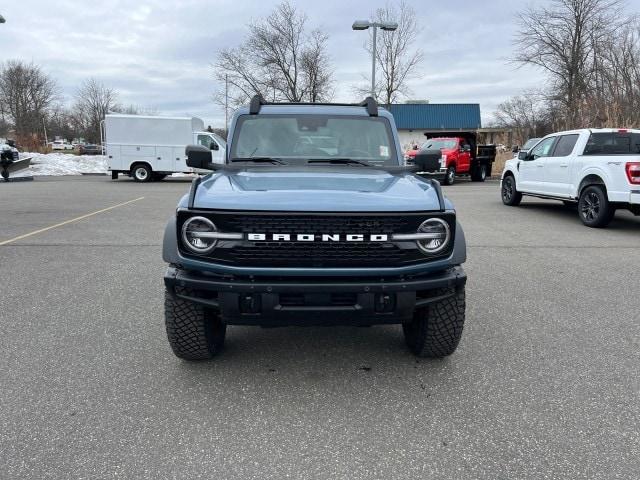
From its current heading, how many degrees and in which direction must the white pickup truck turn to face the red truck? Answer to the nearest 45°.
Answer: approximately 45° to its right

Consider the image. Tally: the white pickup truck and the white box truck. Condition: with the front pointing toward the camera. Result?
0

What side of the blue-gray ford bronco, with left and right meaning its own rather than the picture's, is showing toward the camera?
front

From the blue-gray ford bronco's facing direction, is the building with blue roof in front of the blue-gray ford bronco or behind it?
behind

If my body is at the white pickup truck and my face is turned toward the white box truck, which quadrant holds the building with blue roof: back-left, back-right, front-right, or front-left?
front-right

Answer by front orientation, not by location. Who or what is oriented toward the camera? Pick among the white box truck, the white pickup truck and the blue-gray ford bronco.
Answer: the blue-gray ford bronco

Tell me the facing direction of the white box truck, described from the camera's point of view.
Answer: facing to the right of the viewer

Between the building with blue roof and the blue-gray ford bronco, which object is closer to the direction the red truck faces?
the blue-gray ford bronco

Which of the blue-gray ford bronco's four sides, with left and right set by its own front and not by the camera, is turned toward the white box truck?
back

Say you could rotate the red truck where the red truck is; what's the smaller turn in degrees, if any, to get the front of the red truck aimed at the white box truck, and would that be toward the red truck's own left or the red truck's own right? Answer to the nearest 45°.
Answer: approximately 45° to the red truck's own right

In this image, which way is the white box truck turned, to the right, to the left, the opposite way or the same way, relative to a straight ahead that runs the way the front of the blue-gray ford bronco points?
to the left

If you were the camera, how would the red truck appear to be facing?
facing the viewer and to the left of the viewer
